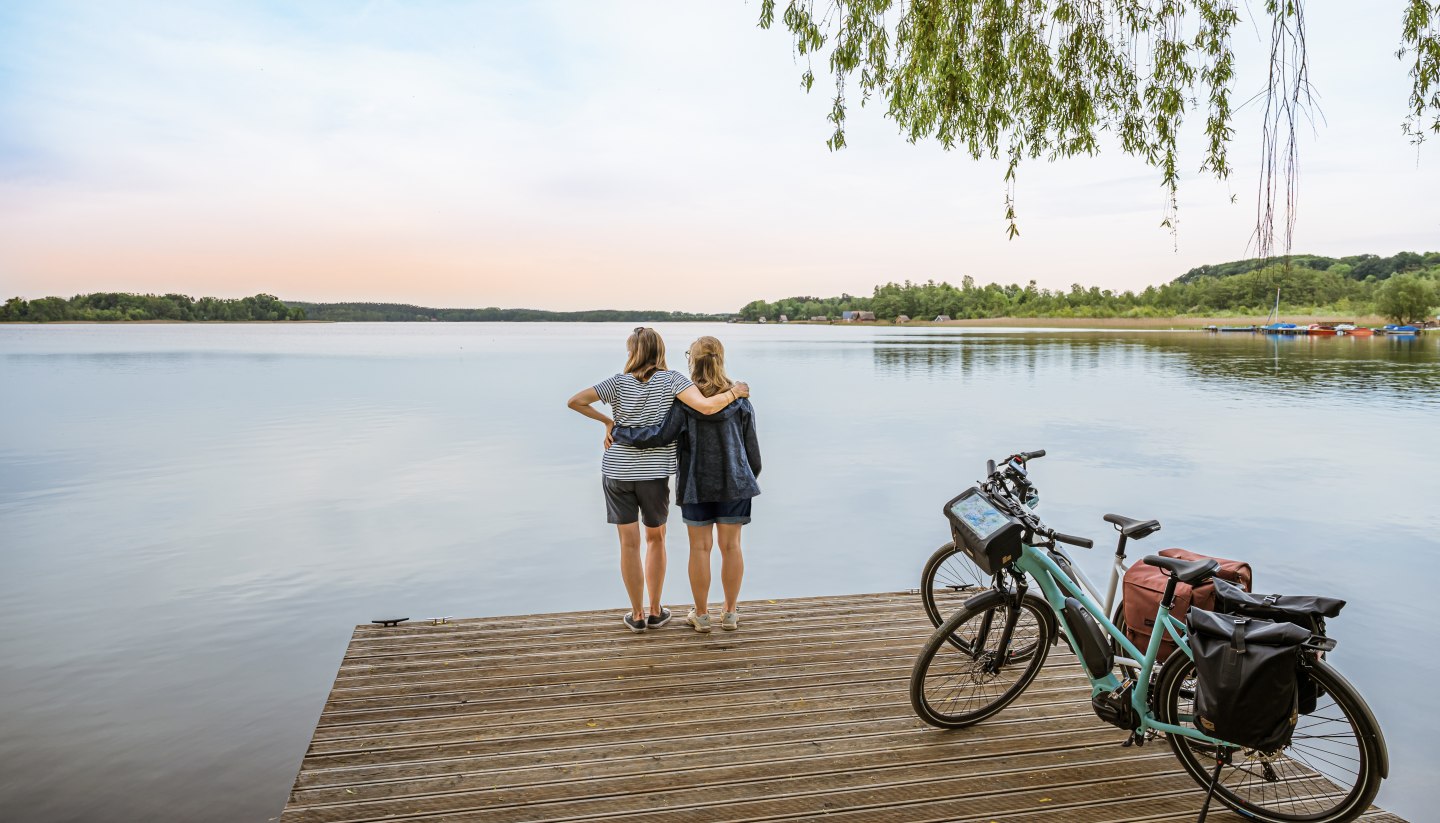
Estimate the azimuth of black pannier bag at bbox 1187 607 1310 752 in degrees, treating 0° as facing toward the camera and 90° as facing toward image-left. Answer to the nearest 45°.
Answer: approximately 45°

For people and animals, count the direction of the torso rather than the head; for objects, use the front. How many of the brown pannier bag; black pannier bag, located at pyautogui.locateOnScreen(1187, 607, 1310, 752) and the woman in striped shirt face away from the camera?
1

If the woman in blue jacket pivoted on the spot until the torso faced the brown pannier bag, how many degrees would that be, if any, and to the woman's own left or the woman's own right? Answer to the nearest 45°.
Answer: approximately 135° to the woman's own right

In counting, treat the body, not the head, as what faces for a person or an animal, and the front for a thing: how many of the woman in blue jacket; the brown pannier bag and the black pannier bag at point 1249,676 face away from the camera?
1

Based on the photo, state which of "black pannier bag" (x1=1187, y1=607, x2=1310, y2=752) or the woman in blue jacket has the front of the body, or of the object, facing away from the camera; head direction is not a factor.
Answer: the woman in blue jacket

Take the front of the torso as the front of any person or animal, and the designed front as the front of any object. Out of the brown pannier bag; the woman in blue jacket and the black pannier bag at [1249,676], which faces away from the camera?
the woman in blue jacket

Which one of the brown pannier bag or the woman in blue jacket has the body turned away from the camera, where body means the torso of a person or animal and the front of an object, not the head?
the woman in blue jacket

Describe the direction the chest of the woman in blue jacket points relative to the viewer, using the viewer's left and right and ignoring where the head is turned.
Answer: facing away from the viewer

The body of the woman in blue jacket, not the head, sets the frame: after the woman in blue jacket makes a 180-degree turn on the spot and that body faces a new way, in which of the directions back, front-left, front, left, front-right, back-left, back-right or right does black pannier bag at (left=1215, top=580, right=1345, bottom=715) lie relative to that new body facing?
front-left

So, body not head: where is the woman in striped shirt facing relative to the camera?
away from the camera

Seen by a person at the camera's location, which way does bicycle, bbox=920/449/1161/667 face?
facing away from the viewer and to the left of the viewer

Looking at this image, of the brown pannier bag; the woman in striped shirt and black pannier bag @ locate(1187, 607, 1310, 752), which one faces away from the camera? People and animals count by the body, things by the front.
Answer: the woman in striped shirt

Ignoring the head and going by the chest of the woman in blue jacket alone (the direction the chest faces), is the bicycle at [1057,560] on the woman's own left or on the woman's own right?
on the woman's own right

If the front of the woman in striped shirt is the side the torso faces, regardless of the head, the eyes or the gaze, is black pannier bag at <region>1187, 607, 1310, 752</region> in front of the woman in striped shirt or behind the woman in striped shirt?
behind
